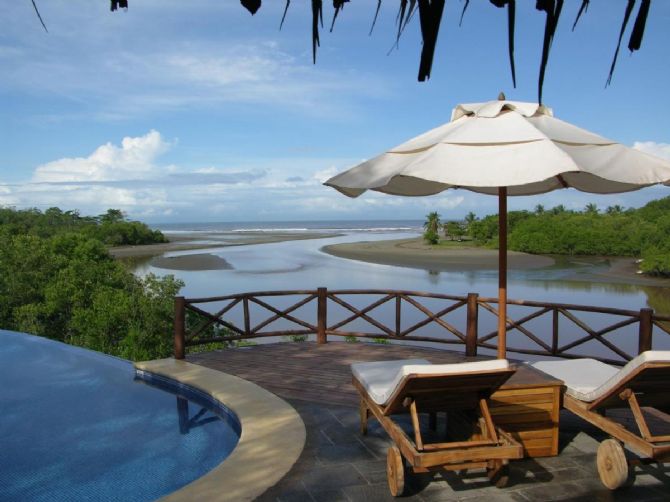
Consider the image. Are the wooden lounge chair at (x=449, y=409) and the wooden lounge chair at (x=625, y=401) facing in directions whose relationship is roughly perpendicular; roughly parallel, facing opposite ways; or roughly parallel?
roughly parallel
